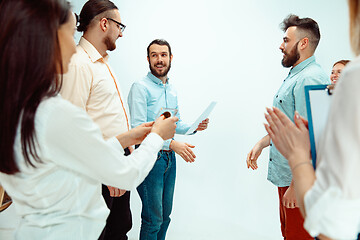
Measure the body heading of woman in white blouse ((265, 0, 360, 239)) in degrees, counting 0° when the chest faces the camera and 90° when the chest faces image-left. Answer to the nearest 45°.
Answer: approximately 135°

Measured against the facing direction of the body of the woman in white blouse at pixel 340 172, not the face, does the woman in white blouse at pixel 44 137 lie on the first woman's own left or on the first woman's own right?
on the first woman's own left

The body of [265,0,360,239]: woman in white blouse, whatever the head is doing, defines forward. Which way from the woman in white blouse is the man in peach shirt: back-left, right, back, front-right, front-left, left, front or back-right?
front

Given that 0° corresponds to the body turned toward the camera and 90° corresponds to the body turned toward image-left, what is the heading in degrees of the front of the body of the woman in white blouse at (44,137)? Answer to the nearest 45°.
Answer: approximately 225°

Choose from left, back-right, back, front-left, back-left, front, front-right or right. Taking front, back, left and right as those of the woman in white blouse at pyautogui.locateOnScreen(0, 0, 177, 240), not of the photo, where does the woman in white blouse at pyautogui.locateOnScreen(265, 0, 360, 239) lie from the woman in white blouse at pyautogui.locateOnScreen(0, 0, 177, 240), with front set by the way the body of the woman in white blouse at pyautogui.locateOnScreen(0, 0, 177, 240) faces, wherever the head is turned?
right

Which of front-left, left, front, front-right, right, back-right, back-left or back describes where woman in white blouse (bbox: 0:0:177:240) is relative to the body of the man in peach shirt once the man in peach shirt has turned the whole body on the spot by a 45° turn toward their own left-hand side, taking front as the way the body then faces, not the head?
back-right

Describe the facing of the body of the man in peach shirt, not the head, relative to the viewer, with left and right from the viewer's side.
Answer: facing to the right of the viewer

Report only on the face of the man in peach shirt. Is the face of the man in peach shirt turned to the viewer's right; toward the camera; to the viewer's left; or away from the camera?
to the viewer's right

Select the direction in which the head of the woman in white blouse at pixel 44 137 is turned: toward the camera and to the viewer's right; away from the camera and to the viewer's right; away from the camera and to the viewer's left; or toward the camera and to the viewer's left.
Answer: away from the camera and to the viewer's right

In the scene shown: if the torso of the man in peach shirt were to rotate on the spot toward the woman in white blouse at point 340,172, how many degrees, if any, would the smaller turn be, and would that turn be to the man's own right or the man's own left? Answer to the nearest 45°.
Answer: approximately 90° to the man's own right

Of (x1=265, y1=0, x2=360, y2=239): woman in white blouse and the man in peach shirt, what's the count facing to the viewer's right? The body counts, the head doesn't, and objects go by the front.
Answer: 1
